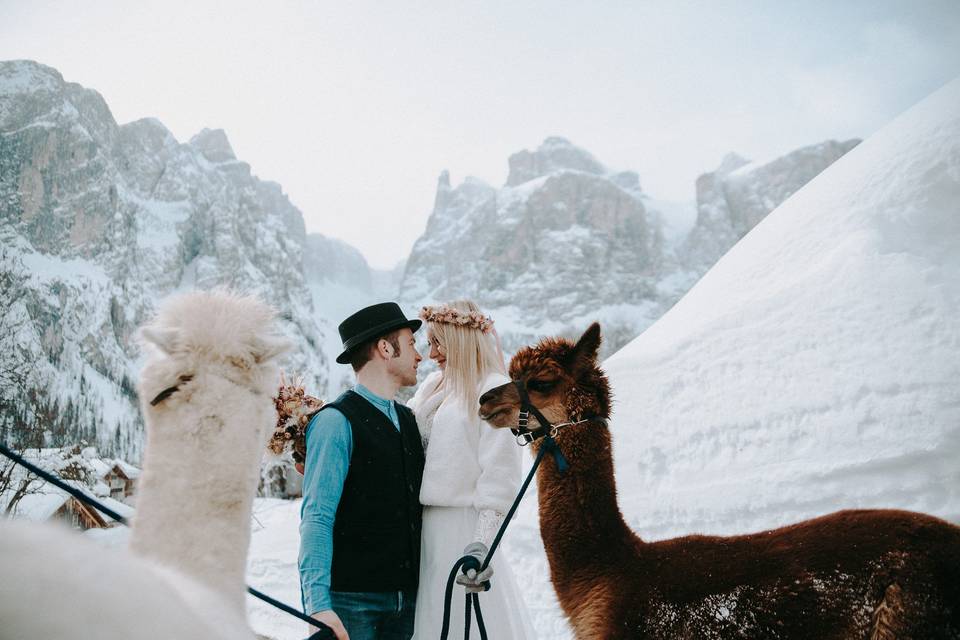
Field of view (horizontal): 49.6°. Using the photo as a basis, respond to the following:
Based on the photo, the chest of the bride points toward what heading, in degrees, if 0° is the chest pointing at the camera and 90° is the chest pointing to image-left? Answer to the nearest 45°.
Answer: approximately 90°

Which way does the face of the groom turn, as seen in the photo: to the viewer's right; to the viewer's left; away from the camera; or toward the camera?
to the viewer's right

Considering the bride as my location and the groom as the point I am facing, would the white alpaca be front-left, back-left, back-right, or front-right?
front-left

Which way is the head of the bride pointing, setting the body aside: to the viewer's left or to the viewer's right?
to the viewer's left

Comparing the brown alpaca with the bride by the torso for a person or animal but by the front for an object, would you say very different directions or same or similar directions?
same or similar directions

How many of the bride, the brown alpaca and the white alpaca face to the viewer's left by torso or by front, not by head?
2

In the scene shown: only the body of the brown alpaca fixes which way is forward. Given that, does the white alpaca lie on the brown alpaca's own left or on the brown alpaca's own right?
on the brown alpaca's own left

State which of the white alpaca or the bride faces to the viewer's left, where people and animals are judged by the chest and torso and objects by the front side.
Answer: the bride

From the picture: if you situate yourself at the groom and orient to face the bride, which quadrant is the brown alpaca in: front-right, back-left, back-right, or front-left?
front-right

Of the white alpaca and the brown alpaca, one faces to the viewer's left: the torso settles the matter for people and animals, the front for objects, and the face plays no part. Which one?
the brown alpaca

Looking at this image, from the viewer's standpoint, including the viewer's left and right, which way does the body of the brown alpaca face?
facing to the left of the viewer

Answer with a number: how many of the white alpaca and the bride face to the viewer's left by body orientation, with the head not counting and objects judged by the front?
1

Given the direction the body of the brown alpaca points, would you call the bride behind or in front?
in front

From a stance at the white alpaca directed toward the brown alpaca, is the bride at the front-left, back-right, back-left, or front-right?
front-left

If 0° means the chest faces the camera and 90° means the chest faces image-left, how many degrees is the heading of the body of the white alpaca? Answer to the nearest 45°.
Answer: approximately 225°
